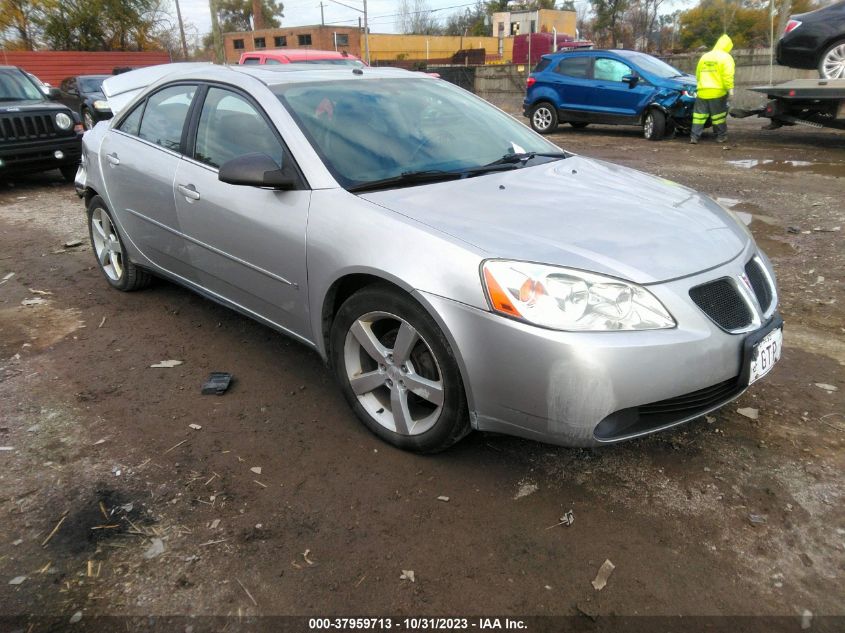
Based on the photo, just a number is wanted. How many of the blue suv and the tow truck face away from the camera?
0

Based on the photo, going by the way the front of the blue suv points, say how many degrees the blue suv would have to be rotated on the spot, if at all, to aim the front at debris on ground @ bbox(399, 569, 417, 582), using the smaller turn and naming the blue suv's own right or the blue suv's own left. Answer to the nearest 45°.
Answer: approximately 45° to the blue suv's own right

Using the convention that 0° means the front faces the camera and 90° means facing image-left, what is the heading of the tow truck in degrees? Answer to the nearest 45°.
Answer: approximately 270°

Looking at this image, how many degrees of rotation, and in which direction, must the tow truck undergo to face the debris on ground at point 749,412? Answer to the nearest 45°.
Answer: approximately 90° to its right

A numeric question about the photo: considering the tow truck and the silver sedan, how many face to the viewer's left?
0

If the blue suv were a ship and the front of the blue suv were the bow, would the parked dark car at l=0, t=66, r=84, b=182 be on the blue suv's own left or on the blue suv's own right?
on the blue suv's own right

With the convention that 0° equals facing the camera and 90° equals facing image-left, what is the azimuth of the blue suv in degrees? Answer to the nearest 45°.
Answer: approximately 315°

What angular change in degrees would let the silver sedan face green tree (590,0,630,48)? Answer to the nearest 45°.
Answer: approximately 135° to its left

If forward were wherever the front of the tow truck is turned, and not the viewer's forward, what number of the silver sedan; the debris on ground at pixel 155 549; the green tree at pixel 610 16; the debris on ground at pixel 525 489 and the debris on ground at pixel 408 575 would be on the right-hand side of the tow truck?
4

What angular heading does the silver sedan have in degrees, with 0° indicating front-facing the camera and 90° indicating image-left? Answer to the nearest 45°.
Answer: approximately 315°

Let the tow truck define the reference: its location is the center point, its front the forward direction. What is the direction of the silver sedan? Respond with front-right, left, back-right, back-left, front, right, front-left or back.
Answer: right

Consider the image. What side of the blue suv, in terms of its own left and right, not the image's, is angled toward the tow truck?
front
